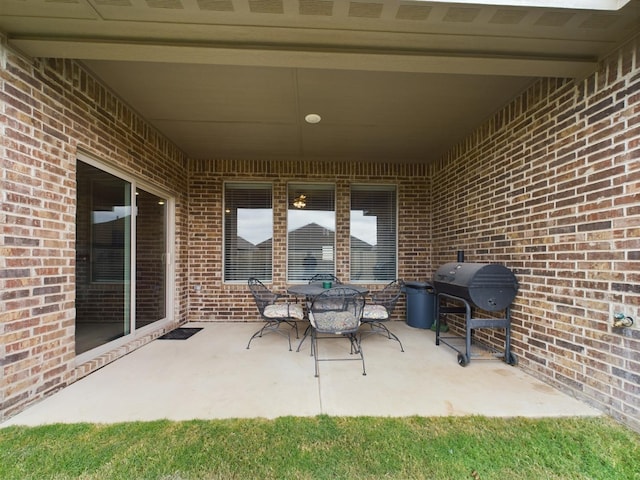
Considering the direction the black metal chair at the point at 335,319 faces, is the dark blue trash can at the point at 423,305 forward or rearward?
forward

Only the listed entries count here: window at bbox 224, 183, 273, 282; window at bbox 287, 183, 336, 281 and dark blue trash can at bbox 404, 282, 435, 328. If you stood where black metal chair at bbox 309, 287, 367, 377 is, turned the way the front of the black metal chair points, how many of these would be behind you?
0

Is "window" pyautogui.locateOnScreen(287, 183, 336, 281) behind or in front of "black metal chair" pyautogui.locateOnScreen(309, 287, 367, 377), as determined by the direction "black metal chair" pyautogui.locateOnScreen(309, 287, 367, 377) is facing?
in front

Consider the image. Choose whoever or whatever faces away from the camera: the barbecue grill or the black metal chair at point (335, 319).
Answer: the black metal chair

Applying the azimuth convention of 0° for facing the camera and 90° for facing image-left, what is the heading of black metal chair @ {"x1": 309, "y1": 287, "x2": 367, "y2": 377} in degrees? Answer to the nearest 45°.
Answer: approximately 180°

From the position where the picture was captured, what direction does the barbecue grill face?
facing the viewer and to the left of the viewer

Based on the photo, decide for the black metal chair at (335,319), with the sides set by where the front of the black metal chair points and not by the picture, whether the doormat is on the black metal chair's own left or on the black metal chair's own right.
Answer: on the black metal chair's own left

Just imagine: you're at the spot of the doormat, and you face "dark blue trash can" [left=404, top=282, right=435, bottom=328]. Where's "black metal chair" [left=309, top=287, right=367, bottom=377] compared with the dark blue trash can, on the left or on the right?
right

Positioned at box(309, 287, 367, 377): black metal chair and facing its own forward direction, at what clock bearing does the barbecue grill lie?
The barbecue grill is roughly at 3 o'clock from the black metal chair.

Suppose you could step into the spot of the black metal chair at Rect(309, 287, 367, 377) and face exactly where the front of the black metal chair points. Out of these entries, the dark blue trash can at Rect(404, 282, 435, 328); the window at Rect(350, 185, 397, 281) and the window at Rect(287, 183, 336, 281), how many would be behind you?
0

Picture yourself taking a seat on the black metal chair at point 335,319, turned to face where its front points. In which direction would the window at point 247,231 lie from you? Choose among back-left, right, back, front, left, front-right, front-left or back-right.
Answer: front-left

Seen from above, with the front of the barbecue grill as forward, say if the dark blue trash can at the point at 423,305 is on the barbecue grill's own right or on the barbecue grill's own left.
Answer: on the barbecue grill's own right

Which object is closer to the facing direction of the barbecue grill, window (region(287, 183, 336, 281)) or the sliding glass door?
the sliding glass door

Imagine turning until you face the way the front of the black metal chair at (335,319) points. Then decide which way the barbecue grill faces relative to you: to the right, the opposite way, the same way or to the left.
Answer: to the left

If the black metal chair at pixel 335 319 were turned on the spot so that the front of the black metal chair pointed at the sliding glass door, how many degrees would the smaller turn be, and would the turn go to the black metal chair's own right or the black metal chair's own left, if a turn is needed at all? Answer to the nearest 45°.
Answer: approximately 90° to the black metal chair's own left

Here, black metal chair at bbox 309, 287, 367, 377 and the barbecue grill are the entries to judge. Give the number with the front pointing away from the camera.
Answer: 1

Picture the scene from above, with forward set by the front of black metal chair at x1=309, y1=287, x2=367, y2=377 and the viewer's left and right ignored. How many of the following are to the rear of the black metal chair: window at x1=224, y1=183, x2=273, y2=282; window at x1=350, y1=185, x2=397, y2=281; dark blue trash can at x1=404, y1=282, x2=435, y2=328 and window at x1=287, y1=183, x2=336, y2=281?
0
